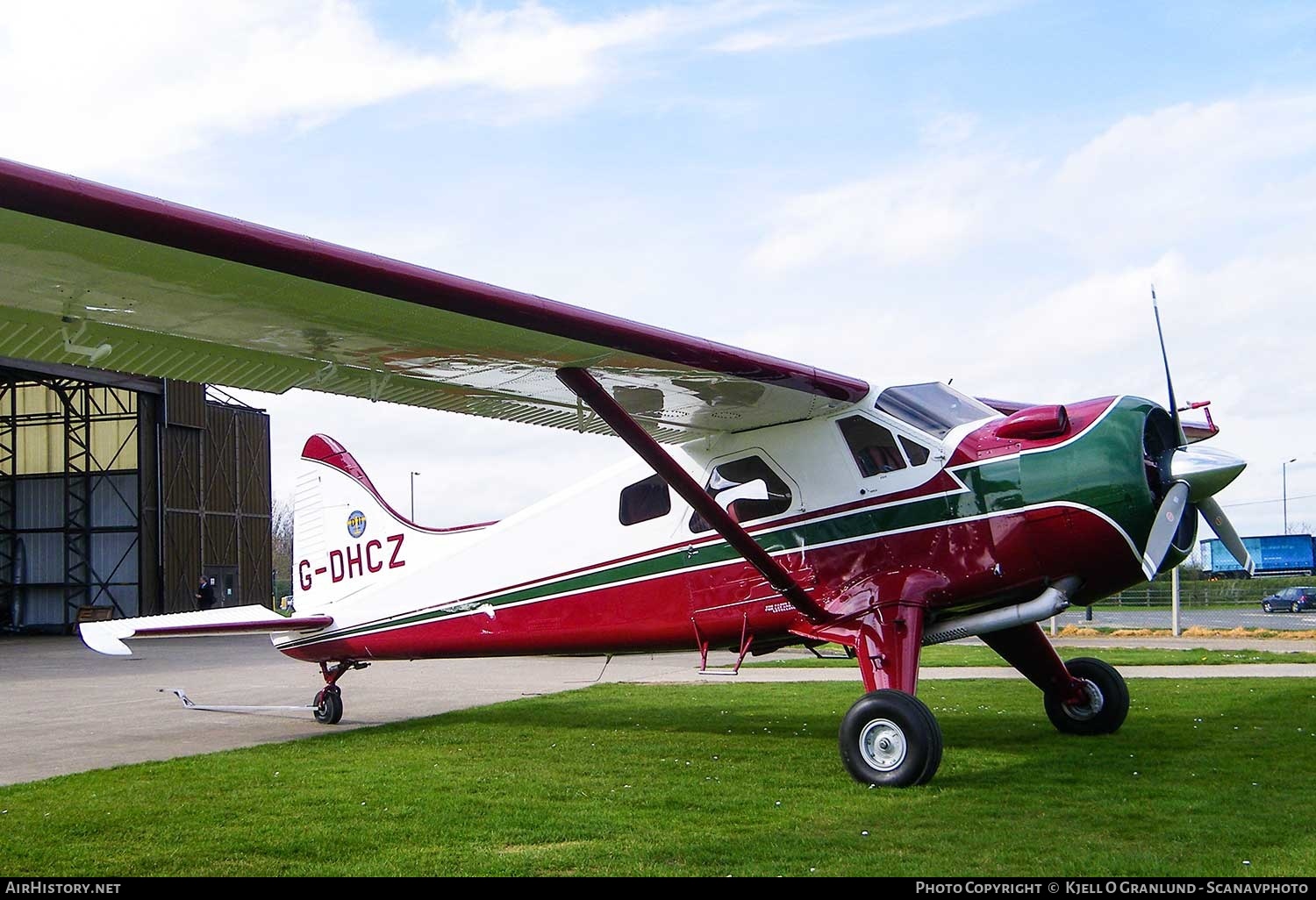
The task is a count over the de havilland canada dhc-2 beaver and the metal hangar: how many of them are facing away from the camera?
0

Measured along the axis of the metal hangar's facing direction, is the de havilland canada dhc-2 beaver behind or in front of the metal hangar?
in front

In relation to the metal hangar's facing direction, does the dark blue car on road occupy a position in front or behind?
in front

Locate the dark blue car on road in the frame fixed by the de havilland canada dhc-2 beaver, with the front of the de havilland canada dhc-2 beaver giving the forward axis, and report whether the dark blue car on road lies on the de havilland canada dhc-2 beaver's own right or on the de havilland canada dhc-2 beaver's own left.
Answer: on the de havilland canada dhc-2 beaver's own left

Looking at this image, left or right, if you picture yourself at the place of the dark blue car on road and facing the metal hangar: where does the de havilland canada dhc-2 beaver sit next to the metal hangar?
left

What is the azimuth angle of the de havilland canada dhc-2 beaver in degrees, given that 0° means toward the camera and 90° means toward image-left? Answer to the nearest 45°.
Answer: approximately 315°

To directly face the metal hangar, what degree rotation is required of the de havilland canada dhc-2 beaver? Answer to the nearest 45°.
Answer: approximately 180°

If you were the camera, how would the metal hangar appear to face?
facing the viewer and to the right of the viewer
